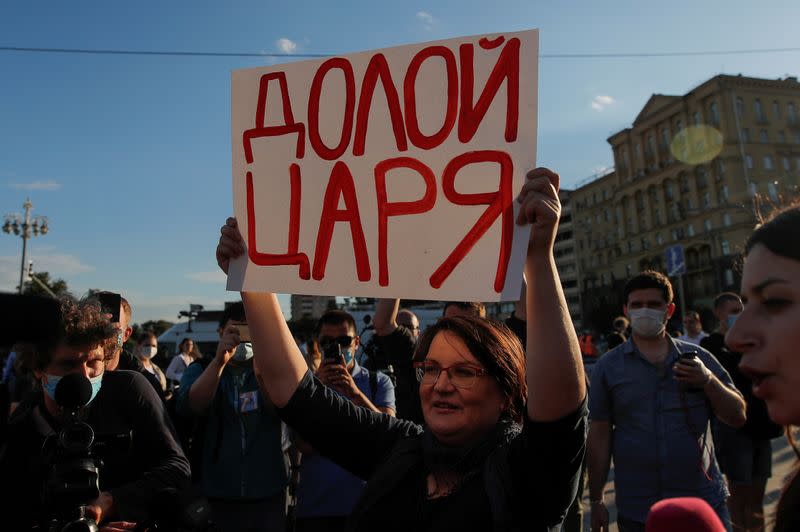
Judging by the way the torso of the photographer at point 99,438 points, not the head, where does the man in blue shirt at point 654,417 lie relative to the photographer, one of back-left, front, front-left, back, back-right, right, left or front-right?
left

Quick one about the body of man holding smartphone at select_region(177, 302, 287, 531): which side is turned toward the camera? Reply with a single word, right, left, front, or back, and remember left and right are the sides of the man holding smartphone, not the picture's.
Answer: front

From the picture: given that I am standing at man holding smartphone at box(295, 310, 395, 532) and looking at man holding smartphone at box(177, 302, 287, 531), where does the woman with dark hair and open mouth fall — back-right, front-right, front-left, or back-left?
back-left

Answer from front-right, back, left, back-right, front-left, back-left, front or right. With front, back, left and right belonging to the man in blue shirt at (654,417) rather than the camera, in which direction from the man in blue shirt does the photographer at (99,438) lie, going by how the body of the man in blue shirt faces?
front-right

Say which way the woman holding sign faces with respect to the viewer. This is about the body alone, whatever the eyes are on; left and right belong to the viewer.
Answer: facing the viewer and to the left of the viewer

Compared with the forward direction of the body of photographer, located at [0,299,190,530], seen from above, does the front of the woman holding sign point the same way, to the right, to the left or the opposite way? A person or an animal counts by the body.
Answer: to the right

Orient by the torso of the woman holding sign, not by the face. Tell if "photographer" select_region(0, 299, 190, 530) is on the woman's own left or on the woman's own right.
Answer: on the woman's own right

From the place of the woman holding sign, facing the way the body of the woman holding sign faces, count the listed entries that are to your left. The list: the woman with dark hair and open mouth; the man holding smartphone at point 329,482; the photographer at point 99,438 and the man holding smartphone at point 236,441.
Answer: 1
